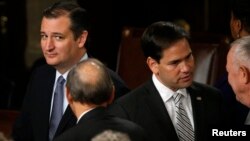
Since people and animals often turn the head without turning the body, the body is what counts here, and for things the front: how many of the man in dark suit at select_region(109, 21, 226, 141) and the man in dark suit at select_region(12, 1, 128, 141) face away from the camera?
0

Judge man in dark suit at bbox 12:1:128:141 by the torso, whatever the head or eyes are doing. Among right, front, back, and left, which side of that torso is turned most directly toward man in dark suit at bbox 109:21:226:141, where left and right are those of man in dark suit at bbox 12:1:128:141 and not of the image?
left
